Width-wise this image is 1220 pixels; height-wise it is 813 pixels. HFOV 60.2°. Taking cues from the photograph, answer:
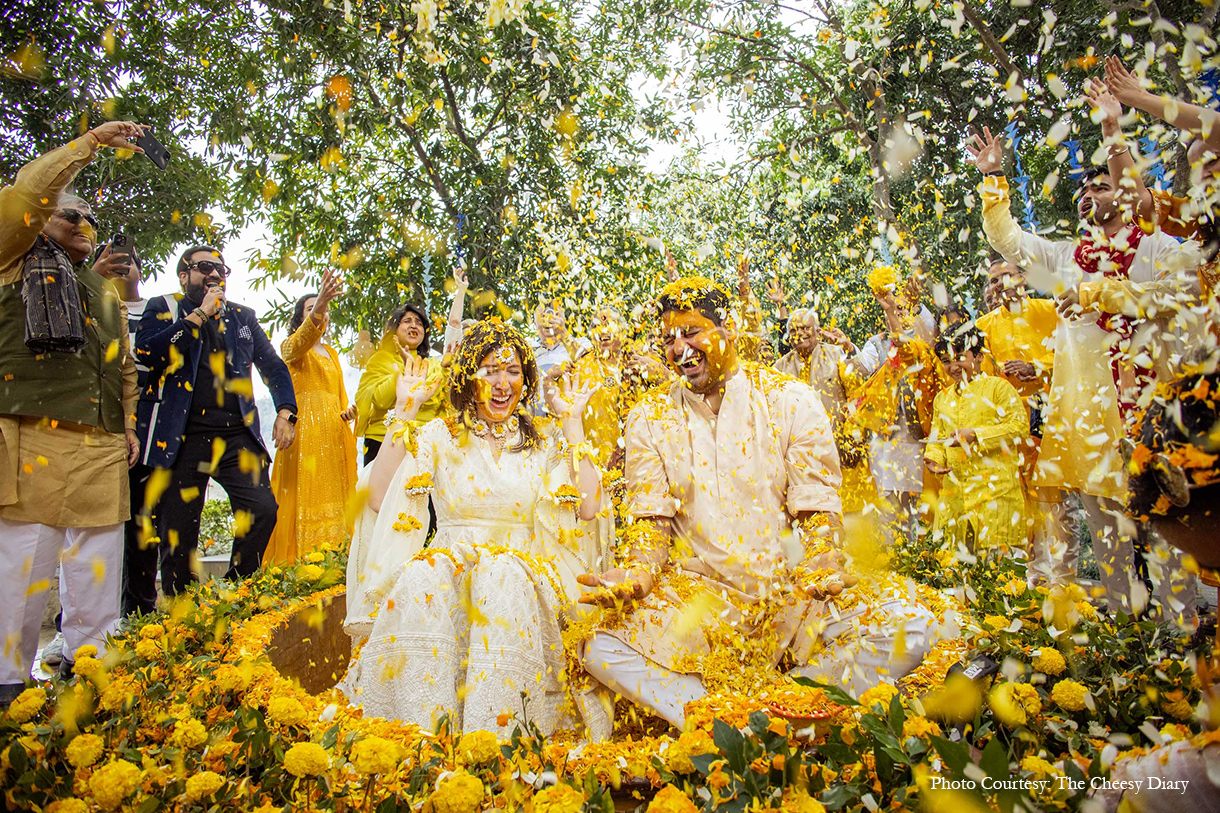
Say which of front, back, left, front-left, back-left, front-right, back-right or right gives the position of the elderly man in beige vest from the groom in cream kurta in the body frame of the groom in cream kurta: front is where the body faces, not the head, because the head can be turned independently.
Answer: back

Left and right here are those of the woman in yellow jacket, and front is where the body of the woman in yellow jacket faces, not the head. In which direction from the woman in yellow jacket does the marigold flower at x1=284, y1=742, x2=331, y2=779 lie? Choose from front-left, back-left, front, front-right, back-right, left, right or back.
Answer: front-right

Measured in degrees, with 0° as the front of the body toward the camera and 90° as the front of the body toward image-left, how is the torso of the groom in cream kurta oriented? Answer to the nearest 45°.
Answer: approximately 0°

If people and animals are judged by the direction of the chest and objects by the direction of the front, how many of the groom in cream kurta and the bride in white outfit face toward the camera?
2

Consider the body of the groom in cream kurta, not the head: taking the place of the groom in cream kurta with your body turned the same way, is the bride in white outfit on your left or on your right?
on your right

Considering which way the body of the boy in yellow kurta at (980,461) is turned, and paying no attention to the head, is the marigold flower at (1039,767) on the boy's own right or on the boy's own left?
on the boy's own left

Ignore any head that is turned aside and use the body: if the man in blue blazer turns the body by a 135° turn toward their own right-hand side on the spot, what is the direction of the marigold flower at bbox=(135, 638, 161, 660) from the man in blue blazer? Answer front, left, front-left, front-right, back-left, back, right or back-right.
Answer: left
